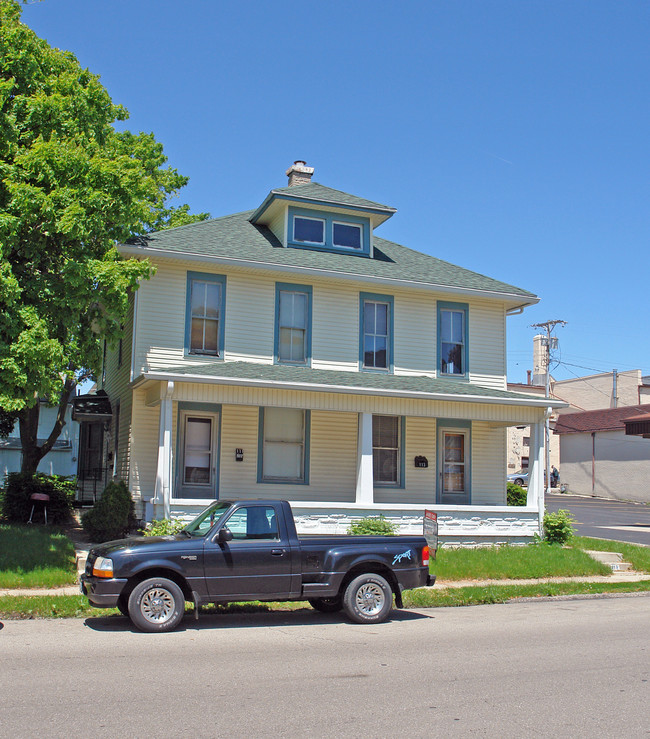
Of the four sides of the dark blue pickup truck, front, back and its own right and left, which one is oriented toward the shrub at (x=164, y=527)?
right

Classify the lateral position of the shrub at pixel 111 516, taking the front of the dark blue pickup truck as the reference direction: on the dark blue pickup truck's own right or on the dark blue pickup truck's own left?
on the dark blue pickup truck's own right

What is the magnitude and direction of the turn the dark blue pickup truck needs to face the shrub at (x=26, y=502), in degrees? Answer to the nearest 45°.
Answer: approximately 45° to its right

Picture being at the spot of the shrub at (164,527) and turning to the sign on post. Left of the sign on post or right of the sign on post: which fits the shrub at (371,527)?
left

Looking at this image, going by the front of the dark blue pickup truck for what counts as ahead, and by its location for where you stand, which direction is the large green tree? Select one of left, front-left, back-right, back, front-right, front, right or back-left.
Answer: front-right

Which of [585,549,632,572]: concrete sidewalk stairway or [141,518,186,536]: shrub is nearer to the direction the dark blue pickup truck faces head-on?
the shrub

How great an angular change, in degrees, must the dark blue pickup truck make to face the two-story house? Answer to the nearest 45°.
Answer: approximately 90° to its right

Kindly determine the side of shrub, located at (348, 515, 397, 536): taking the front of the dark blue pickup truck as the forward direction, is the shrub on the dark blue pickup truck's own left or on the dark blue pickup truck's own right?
on the dark blue pickup truck's own right

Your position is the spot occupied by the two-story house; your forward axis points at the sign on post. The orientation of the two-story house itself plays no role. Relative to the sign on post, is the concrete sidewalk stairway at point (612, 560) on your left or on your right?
left

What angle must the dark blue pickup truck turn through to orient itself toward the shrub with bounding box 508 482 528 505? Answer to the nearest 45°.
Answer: approximately 135° to its right

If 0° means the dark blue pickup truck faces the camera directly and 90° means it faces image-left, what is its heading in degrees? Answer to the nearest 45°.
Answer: approximately 90°

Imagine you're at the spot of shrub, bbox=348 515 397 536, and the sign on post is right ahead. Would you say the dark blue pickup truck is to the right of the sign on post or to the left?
right
